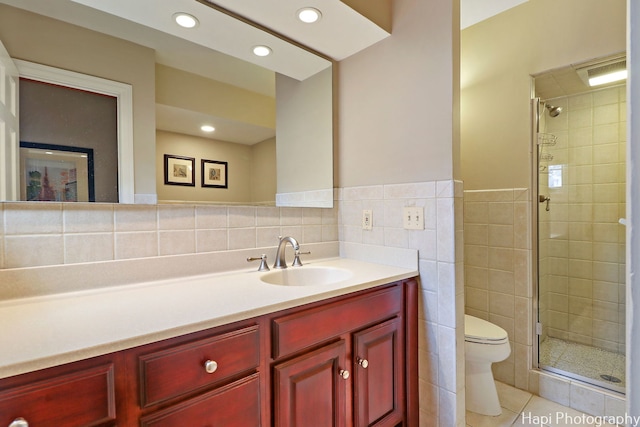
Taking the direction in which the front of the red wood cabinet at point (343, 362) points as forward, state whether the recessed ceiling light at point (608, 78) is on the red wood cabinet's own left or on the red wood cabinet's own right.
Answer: on the red wood cabinet's own left

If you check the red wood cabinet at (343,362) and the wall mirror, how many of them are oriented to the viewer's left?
0

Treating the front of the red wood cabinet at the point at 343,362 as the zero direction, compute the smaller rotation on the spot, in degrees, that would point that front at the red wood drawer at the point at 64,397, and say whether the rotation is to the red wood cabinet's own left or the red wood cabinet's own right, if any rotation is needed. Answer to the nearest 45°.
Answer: approximately 90° to the red wood cabinet's own right

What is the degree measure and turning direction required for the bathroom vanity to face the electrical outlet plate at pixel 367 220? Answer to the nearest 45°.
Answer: approximately 90° to its left

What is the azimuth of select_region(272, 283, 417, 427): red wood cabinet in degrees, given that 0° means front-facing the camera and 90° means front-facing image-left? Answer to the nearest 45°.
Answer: approximately 315°

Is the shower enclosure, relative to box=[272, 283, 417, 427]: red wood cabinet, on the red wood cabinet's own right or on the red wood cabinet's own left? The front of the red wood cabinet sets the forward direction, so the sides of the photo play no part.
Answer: on the red wood cabinet's own left
